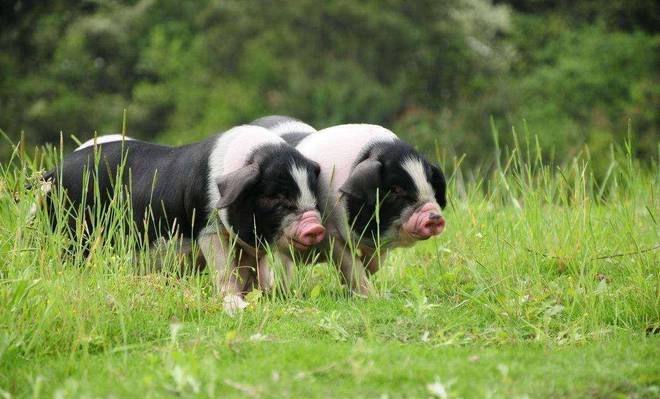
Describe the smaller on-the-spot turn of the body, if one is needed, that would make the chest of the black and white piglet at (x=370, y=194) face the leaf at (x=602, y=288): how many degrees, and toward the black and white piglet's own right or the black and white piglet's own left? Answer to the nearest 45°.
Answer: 0° — it already faces it

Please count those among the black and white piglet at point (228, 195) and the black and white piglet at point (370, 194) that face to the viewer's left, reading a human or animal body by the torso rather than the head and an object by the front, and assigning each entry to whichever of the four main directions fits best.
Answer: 0

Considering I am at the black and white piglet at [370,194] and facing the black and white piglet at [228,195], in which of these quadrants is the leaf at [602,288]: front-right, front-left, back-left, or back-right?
back-left

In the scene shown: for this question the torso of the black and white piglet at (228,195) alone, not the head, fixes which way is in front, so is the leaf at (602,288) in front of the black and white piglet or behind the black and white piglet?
in front

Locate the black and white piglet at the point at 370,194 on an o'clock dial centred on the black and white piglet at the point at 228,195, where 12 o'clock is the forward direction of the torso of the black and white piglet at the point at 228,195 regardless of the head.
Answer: the black and white piglet at the point at 370,194 is roughly at 11 o'clock from the black and white piglet at the point at 228,195.

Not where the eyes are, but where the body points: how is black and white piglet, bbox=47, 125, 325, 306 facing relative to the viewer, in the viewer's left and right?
facing the viewer and to the right of the viewer

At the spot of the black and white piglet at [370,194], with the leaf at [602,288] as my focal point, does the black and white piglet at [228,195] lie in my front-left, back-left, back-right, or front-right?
back-right

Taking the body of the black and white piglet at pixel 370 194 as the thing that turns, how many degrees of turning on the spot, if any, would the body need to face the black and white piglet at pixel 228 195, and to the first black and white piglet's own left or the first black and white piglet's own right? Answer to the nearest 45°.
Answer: approximately 135° to the first black and white piglet's own right
